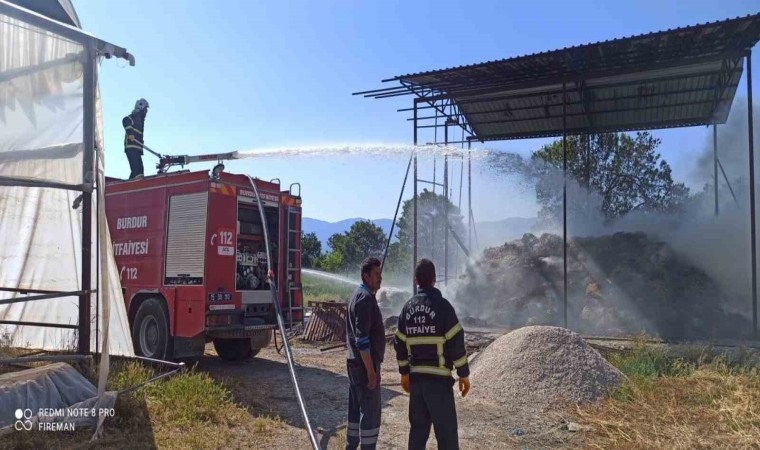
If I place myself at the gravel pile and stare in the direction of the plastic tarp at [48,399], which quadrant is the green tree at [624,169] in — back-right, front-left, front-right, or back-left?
back-right

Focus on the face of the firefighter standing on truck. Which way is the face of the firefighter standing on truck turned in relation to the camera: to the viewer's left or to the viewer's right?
to the viewer's right

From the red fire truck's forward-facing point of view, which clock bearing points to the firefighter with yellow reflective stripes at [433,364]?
The firefighter with yellow reflective stripes is roughly at 7 o'clock from the red fire truck.

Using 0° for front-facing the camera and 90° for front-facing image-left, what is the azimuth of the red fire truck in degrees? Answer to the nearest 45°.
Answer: approximately 135°

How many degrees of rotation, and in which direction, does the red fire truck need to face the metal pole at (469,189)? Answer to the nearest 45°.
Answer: approximately 90° to its right

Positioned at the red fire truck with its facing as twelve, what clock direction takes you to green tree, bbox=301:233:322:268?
The green tree is roughly at 2 o'clock from the red fire truck.

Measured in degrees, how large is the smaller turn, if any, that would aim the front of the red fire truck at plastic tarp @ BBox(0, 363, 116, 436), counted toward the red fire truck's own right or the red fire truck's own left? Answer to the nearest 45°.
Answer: approximately 135° to the red fire truck's own left

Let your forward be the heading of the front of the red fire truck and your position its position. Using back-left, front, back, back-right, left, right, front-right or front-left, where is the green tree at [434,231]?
right
